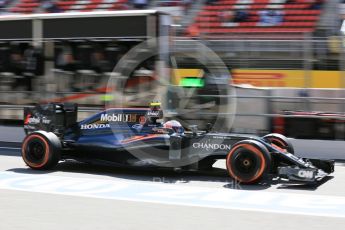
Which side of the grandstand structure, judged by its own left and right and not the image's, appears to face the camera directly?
front

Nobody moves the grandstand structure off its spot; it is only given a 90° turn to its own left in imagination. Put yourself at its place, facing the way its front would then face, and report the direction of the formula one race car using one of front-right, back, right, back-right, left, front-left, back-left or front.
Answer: right

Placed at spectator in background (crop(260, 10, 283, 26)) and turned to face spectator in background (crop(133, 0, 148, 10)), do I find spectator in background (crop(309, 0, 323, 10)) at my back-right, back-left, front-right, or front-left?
back-right
